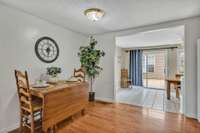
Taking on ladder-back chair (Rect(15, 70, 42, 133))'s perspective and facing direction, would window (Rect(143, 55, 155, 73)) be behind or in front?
in front

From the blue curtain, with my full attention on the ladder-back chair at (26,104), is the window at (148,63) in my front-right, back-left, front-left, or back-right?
back-left

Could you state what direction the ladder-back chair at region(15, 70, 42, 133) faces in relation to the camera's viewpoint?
facing away from the viewer and to the right of the viewer

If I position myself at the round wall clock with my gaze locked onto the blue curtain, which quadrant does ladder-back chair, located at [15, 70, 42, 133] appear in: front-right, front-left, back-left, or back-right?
back-right

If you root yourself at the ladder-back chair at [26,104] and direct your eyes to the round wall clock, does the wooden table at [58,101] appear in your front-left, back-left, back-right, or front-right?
front-right

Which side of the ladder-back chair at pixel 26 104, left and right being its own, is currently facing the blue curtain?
front
